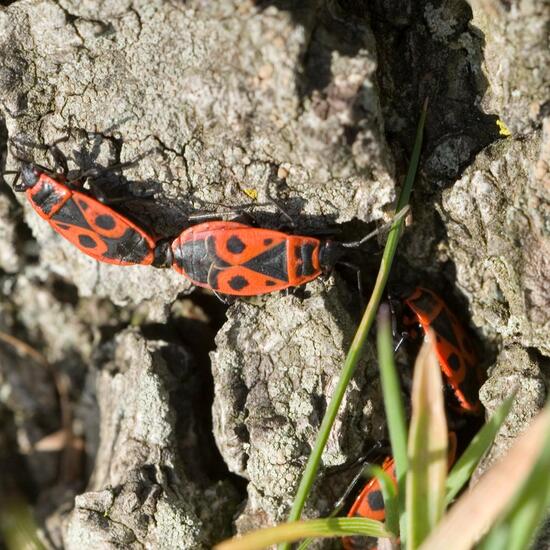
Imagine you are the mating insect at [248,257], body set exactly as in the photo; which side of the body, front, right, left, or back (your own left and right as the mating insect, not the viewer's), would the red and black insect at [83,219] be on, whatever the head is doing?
back

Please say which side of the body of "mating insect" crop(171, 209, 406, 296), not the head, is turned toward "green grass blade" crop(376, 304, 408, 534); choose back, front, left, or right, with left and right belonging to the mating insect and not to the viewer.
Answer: right

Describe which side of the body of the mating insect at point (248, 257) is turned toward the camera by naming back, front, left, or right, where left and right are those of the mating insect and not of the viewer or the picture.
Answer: right

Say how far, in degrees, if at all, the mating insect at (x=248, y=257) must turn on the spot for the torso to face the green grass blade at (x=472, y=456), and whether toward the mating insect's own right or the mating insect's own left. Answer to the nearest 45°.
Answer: approximately 45° to the mating insect's own right

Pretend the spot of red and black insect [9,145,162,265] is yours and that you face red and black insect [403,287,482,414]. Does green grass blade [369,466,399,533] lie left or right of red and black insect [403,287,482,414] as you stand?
right

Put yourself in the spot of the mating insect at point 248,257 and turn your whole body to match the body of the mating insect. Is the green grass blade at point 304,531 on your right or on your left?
on your right

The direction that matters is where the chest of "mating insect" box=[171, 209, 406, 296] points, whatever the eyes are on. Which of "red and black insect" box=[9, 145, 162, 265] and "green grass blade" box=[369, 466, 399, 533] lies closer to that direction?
the green grass blade
